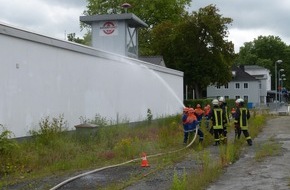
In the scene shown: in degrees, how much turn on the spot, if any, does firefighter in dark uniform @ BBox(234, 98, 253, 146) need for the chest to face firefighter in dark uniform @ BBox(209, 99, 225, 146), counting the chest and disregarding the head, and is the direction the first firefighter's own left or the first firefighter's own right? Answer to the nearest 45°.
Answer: approximately 45° to the first firefighter's own left

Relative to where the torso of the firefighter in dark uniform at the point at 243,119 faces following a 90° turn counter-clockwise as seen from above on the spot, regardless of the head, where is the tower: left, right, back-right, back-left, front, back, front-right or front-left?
right

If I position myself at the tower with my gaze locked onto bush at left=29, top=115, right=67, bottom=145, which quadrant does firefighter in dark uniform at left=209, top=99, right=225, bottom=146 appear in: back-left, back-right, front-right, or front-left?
front-left

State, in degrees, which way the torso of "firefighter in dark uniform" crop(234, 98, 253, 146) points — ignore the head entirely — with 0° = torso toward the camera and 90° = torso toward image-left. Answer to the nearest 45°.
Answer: approximately 135°

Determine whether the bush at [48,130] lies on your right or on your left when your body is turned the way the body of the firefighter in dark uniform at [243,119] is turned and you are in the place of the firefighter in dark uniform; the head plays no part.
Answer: on your left
